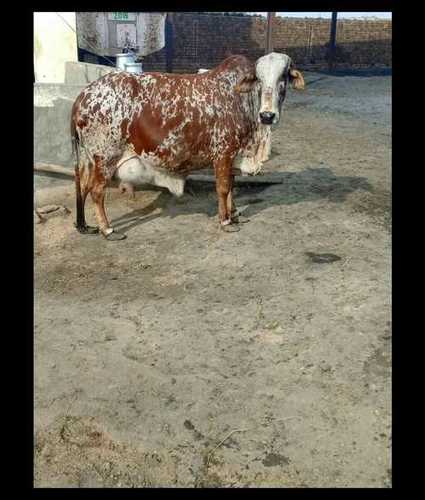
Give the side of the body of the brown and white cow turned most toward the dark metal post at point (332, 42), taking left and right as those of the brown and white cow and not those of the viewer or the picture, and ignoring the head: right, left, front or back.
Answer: left

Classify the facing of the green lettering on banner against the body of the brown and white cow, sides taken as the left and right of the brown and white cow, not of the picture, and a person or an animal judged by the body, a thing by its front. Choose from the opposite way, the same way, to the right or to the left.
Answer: to the right

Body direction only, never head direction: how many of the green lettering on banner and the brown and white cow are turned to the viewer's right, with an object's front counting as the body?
1

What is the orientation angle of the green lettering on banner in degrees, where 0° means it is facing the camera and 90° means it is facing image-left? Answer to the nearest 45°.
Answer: approximately 0°

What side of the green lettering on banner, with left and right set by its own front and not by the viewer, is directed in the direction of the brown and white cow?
front

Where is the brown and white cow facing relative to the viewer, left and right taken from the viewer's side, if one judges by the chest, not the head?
facing to the right of the viewer

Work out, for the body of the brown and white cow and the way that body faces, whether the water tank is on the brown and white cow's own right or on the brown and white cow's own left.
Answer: on the brown and white cow's own left

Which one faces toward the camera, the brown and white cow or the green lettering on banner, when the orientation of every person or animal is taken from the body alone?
the green lettering on banner

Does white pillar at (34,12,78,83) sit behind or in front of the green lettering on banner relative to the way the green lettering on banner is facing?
in front
